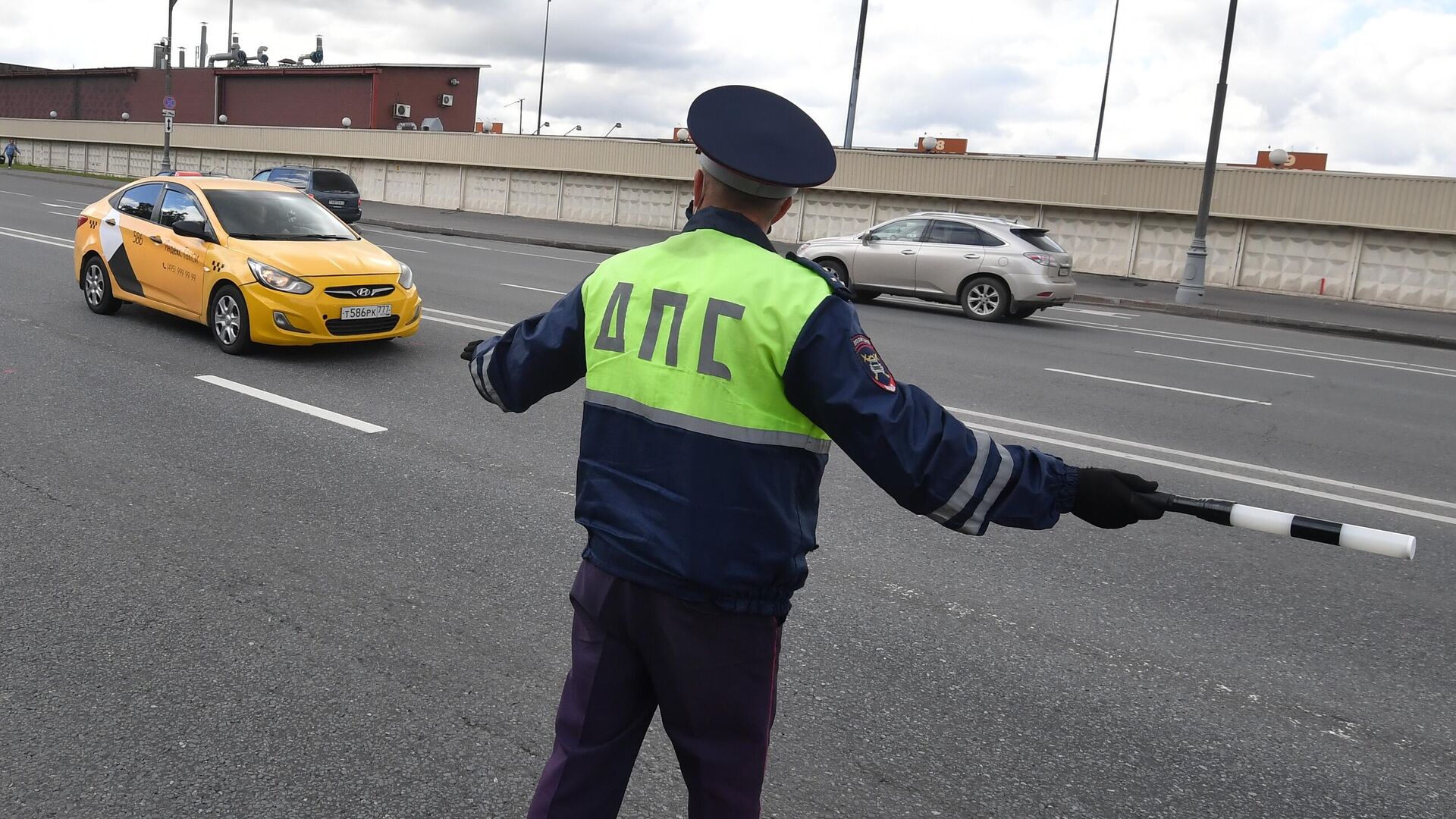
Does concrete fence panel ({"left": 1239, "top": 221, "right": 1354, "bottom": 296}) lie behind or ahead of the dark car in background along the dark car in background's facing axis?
behind

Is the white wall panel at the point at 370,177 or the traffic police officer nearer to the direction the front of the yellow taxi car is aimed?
the traffic police officer

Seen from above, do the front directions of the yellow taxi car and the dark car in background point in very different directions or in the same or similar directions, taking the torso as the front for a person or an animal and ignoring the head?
very different directions

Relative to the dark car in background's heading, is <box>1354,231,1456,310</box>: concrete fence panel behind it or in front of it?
behind

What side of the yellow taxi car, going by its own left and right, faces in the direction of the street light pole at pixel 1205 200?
left

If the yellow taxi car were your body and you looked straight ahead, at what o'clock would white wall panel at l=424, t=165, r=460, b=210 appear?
The white wall panel is roughly at 8 o'clock from the yellow taxi car.

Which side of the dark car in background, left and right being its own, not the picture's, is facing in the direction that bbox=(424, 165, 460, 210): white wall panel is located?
right

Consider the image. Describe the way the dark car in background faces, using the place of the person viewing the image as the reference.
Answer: facing away from the viewer and to the left of the viewer

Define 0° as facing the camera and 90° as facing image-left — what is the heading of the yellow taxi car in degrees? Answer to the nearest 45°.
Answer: approximately 315°

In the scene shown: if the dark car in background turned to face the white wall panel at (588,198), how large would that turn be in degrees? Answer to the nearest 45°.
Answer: approximately 90° to its right

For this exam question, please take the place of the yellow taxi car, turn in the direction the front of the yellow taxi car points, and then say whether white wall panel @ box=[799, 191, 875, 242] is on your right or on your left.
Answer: on your left

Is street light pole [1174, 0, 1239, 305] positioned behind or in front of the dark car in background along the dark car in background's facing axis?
behind

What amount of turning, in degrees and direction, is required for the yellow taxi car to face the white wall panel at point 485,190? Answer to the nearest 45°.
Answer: approximately 135° to its left

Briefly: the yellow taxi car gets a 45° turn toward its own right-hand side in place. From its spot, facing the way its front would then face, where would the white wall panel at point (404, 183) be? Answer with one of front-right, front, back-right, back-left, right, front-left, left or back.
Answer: back
